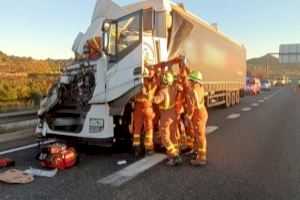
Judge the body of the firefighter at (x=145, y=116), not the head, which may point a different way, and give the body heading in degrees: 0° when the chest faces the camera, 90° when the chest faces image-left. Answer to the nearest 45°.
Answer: approximately 225°

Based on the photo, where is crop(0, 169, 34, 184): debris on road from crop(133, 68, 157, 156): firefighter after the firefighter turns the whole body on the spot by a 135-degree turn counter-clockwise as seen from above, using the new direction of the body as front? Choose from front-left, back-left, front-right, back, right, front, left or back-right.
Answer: front-left

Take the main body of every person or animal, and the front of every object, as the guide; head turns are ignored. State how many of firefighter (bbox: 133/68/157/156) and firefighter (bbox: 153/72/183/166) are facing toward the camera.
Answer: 0

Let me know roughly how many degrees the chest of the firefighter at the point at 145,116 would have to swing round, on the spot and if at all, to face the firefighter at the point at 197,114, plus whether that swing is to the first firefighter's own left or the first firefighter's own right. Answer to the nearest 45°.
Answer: approximately 90° to the first firefighter's own right

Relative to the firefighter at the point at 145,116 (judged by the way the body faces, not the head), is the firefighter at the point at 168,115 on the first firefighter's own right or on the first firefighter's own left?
on the first firefighter's own right

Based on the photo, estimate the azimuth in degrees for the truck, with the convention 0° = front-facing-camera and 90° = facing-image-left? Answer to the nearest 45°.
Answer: approximately 45°

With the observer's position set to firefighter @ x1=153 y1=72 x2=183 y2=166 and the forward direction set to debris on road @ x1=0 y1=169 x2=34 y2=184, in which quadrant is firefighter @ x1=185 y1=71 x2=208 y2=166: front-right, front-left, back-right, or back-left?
back-left

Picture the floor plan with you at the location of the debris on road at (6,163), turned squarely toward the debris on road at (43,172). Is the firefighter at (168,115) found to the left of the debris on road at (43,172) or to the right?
left

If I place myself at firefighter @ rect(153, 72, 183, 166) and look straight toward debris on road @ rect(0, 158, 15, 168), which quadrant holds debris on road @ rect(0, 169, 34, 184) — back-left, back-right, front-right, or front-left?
front-left

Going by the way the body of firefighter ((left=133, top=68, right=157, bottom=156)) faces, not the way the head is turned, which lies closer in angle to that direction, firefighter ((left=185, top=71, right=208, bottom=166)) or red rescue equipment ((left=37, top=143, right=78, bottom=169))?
the firefighter

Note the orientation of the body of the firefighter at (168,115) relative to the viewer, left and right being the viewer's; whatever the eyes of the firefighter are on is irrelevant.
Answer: facing away from the viewer and to the left of the viewer

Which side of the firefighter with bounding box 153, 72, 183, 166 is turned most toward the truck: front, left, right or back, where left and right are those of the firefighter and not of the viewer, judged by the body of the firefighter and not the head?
front

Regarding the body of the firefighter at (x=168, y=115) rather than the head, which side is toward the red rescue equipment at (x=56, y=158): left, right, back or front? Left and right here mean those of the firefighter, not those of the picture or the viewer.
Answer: left
